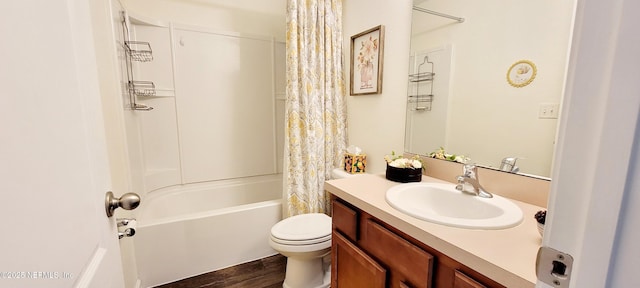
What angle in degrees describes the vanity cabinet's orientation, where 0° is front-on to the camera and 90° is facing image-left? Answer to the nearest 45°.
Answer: approximately 45°

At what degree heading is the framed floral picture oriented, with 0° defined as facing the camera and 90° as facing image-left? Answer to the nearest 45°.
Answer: approximately 45°

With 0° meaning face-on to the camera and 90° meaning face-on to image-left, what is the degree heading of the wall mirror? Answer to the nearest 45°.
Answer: approximately 45°

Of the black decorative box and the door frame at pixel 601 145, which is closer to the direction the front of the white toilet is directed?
the door frame
